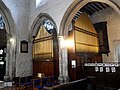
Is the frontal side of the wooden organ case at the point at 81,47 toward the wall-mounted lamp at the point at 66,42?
no

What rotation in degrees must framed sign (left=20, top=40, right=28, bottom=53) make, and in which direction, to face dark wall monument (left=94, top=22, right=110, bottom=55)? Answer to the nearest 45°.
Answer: approximately 90° to its left

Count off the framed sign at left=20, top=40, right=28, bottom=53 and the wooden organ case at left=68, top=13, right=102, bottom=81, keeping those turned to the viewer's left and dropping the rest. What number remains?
0

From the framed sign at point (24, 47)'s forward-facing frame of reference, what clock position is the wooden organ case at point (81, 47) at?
The wooden organ case is roughly at 10 o'clock from the framed sign.

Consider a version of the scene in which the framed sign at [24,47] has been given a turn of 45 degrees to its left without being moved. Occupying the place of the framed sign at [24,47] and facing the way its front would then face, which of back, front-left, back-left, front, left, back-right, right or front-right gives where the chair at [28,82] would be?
front-right

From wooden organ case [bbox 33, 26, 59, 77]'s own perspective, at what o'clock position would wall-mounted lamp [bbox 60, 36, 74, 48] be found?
The wall-mounted lamp is roughly at 9 o'clock from the wooden organ case.

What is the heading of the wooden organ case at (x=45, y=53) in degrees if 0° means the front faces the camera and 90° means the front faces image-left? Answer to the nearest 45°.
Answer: approximately 45°

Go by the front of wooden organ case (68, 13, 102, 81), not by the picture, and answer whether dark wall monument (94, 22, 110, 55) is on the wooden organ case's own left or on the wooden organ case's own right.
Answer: on the wooden organ case's own left

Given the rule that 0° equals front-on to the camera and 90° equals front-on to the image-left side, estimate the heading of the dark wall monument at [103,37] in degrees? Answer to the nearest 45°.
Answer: approximately 45°

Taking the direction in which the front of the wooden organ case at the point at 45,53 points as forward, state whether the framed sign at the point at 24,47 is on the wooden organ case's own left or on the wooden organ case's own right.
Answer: on the wooden organ case's own right

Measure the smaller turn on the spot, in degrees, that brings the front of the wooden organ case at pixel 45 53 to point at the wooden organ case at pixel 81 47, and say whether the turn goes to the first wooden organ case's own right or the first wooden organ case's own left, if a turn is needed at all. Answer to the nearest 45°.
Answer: approximately 135° to the first wooden organ case's own left

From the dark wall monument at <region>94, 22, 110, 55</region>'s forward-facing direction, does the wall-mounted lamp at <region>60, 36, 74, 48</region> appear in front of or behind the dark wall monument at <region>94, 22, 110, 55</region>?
in front

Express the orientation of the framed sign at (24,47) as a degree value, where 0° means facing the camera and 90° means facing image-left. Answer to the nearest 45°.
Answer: approximately 0°

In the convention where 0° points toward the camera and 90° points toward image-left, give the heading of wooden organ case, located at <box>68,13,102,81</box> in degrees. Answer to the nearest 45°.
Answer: approximately 315°

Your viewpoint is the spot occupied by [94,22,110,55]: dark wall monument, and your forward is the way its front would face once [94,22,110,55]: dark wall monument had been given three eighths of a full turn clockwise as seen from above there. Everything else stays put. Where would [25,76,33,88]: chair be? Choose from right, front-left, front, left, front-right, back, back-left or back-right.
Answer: back-left
